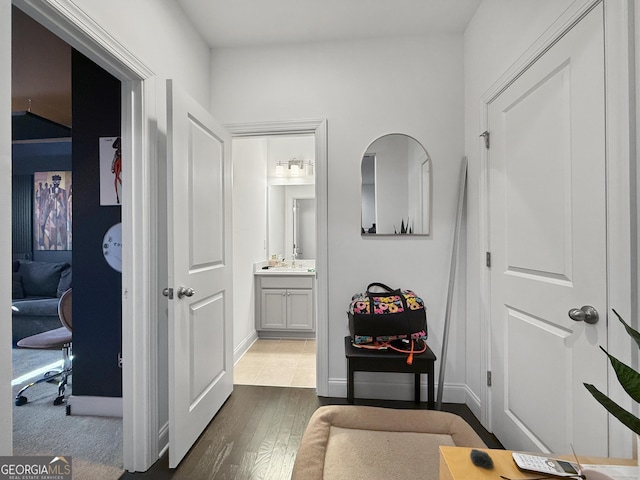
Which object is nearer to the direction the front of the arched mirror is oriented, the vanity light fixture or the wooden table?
the wooden table

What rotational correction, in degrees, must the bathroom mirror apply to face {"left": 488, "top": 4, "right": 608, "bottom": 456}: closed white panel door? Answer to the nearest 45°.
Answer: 0° — it already faces it

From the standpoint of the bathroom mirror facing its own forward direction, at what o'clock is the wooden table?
The wooden table is roughly at 12 o'clock from the bathroom mirror.

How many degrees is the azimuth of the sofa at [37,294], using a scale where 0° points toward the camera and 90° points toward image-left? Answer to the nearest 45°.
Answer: approximately 0°
